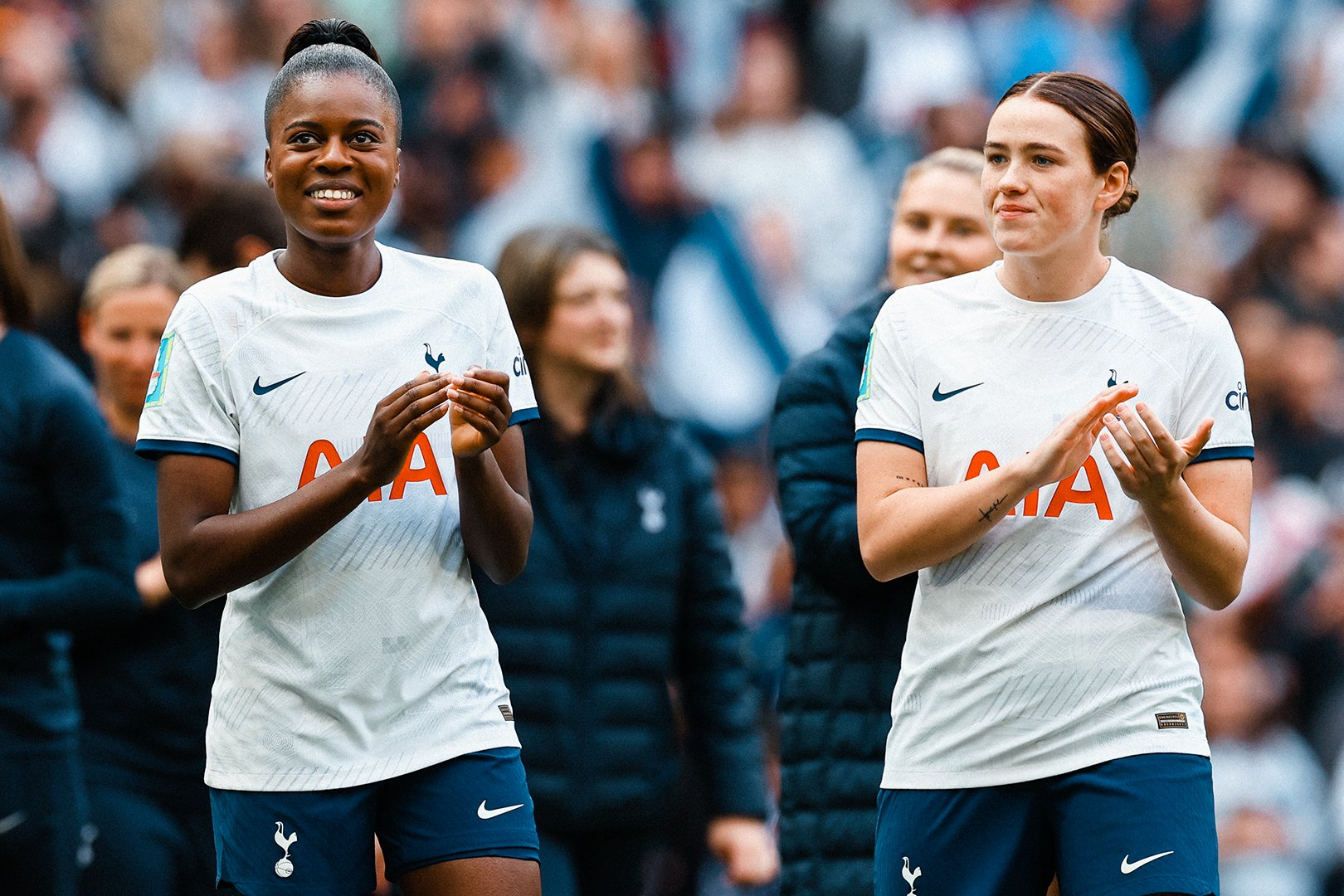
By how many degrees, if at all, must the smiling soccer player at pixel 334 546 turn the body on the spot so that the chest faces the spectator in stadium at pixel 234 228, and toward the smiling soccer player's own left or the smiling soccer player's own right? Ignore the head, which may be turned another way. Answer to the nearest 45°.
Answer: approximately 180°

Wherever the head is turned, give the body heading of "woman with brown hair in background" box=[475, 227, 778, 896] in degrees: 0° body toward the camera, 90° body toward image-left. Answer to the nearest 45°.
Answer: approximately 0°

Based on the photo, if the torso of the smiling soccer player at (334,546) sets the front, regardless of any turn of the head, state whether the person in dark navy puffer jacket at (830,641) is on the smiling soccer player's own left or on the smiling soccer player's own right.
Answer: on the smiling soccer player's own left

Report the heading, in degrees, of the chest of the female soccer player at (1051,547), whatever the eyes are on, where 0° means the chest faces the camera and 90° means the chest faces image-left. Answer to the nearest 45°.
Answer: approximately 0°

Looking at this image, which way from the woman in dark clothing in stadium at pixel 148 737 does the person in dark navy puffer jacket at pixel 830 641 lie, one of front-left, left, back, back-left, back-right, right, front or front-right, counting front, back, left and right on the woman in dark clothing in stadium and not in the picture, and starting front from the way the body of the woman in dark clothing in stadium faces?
front-left

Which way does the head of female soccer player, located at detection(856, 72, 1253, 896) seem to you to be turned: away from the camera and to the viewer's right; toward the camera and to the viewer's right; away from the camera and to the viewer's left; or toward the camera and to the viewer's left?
toward the camera and to the viewer's left

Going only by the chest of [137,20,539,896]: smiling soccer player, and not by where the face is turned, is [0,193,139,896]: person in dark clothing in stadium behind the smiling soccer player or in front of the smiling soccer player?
behind
